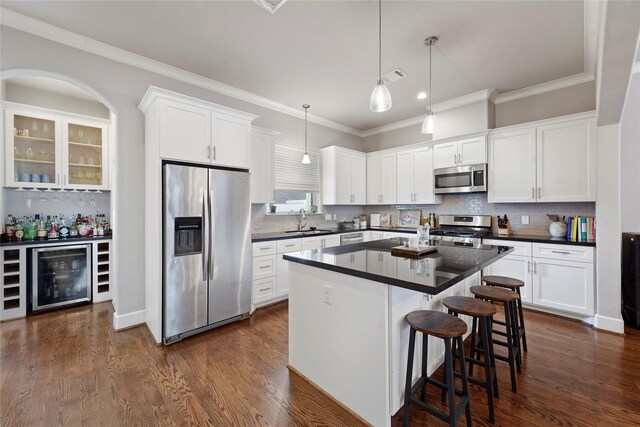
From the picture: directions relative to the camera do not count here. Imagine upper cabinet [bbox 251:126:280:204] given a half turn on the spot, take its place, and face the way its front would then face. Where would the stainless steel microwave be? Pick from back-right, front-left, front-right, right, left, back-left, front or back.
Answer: back-right

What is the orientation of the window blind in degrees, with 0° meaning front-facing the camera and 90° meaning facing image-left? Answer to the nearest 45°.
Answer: approximately 315°

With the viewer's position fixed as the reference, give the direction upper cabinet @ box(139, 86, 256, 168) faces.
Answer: facing the viewer and to the right of the viewer

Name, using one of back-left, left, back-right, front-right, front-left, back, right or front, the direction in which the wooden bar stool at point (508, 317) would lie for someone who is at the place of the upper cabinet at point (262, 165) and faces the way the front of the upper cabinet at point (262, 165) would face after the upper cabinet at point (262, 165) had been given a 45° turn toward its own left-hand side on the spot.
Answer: front-right

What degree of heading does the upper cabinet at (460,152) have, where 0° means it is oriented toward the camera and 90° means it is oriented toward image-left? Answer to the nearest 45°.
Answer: approximately 45°

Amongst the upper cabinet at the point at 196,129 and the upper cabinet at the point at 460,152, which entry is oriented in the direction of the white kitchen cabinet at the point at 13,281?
the upper cabinet at the point at 460,152

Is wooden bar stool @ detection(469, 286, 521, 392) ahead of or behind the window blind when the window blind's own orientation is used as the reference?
ahead

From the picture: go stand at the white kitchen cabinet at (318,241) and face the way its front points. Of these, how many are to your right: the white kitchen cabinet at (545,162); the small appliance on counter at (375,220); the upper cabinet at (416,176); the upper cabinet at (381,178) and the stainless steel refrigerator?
1
